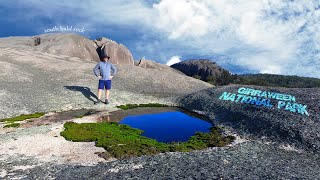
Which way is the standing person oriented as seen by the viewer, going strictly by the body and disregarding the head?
toward the camera

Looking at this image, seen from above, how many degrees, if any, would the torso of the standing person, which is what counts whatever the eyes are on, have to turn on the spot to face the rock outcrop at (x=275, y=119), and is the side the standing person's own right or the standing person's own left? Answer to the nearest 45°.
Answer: approximately 45° to the standing person's own left
